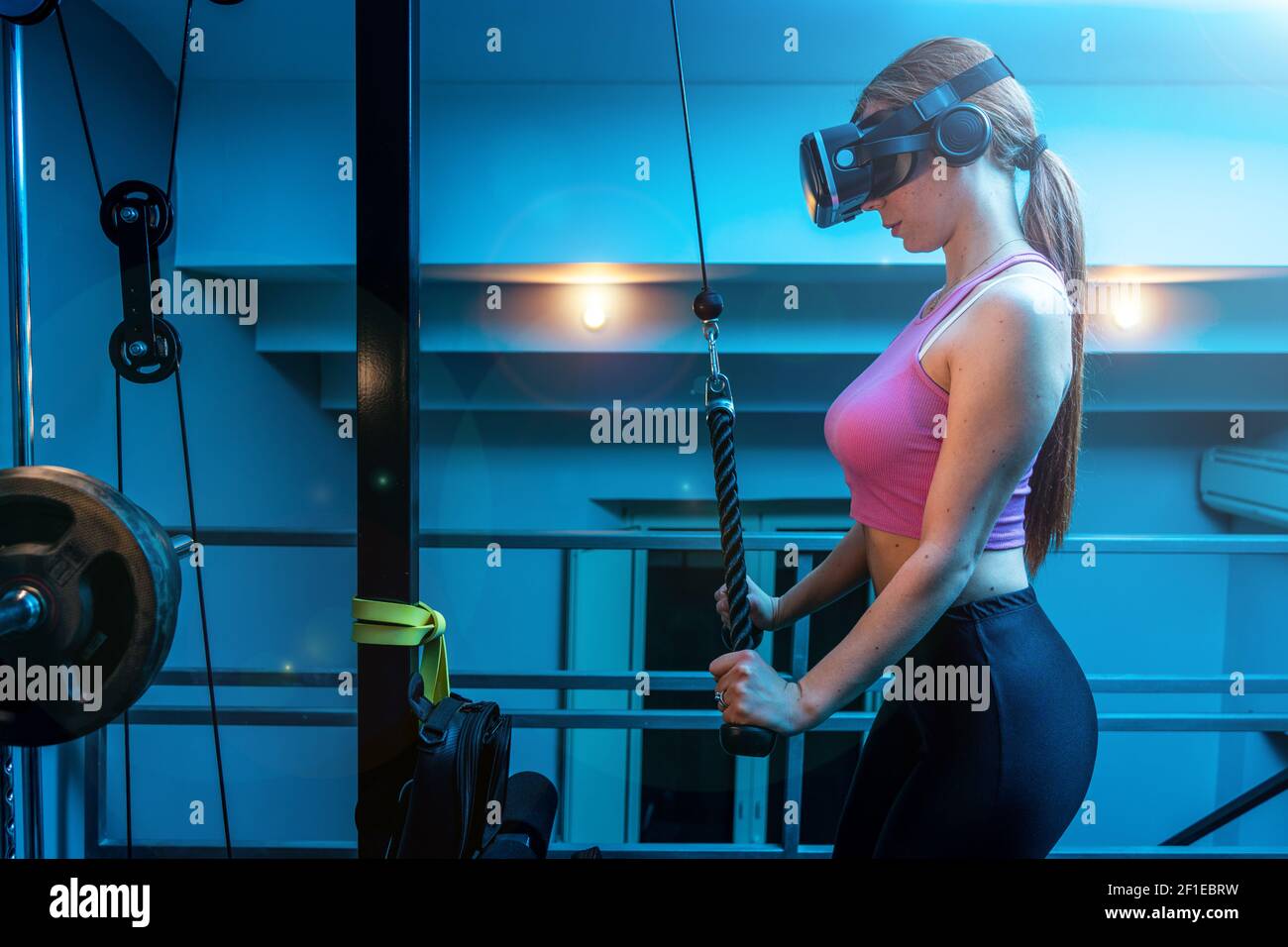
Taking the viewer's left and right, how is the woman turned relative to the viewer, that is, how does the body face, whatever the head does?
facing to the left of the viewer

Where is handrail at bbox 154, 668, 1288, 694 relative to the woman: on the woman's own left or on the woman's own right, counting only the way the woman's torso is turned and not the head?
on the woman's own right

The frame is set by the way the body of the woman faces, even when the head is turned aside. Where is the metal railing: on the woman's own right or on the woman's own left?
on the woman's own right

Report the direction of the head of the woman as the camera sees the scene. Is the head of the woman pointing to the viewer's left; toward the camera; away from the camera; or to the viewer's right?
to the viewer's left
